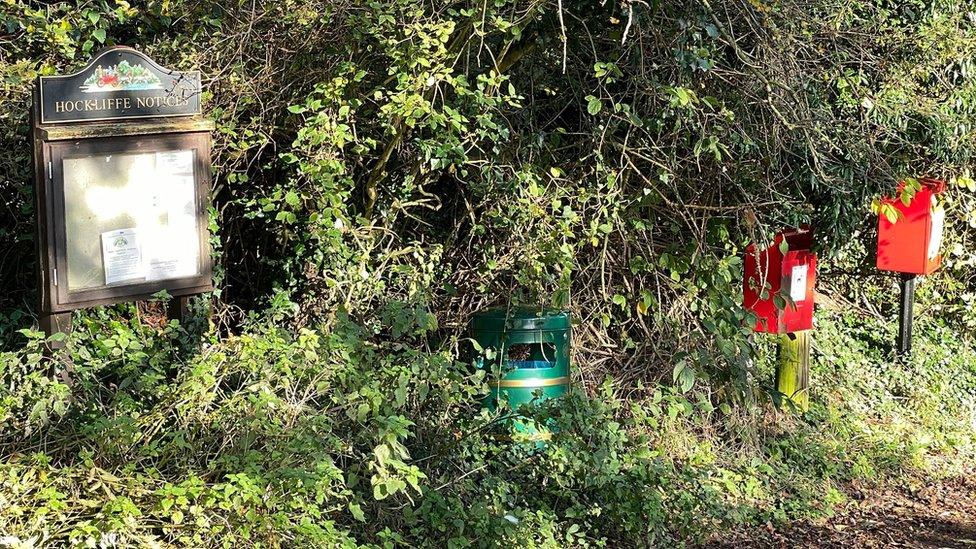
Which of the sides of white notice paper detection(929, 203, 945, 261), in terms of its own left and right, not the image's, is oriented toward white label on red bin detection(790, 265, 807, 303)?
right

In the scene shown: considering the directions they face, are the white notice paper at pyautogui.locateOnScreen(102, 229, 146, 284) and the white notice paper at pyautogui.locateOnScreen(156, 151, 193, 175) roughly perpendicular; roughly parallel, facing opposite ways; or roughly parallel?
roughly parallel

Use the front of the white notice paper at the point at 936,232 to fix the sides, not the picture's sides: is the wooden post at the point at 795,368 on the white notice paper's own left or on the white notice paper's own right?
on the white notice paper's own right

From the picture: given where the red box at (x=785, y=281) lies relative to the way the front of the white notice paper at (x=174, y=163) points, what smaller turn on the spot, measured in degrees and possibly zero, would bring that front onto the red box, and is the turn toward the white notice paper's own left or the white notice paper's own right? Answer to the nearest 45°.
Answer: approximately 90° to the white notice paper's own left

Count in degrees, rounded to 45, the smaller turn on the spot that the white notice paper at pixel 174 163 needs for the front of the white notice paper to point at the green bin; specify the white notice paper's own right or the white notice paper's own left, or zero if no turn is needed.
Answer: approximately 90° to the white notice paper's own left

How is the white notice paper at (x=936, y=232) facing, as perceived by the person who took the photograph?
facing the viewer and to the right of the viewer

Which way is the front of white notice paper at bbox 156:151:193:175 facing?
toward the camera

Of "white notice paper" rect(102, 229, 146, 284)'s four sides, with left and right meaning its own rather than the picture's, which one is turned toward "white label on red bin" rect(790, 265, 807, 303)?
left

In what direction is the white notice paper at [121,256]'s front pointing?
toward the camera

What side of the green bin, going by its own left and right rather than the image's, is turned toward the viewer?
front

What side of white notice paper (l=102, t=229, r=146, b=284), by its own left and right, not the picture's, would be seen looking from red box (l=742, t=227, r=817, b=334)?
left

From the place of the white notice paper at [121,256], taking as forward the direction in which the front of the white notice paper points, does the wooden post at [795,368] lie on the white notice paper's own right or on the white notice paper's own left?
on the white notice paper's own left
